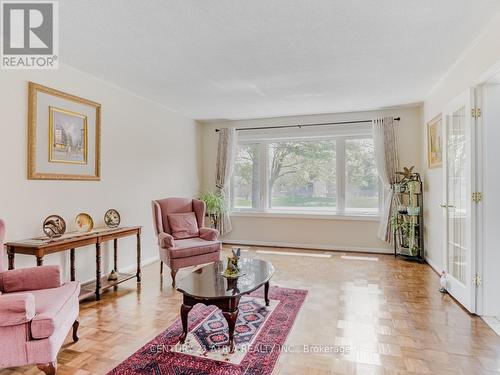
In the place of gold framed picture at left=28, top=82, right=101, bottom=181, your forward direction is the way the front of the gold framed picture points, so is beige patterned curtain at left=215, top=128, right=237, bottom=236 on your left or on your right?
on your left

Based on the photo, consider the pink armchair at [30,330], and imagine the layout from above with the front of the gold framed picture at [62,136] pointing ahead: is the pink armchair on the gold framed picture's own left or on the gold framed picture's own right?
on the gold framed picture's own right

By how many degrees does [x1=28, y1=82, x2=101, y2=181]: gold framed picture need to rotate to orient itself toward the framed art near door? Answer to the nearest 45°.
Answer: approximately 45° to its left

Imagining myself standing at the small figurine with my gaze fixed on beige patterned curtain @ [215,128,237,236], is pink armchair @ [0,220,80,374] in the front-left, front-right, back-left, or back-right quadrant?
back-left

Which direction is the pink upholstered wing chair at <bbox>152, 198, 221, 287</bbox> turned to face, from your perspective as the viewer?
facing the viewer and to the right of the viewer

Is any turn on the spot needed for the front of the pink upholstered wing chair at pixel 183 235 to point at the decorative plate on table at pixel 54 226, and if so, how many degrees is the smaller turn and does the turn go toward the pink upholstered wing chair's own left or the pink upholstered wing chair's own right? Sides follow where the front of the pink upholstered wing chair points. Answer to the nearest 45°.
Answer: approximately 90° to the pink upholstered wing chair's own right

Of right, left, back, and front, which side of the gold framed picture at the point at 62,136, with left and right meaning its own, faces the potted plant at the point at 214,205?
left
